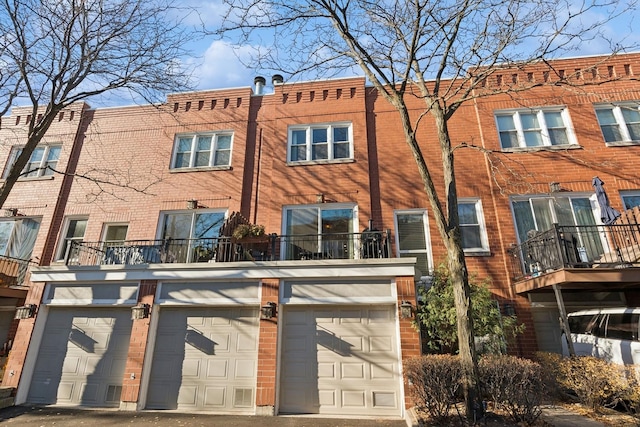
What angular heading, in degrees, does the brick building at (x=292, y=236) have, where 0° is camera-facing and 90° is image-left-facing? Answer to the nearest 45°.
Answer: approximately 0°

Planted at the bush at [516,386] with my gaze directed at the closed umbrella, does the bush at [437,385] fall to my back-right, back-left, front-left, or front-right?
back-left

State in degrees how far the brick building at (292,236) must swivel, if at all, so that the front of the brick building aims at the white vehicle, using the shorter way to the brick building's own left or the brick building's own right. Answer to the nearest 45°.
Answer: approximately 90° to the brick building's own left

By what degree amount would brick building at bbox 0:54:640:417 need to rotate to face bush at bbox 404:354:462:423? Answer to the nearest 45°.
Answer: approximately 45° to its left

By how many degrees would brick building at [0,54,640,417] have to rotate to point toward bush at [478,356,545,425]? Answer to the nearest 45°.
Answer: approximately 45° to its left
